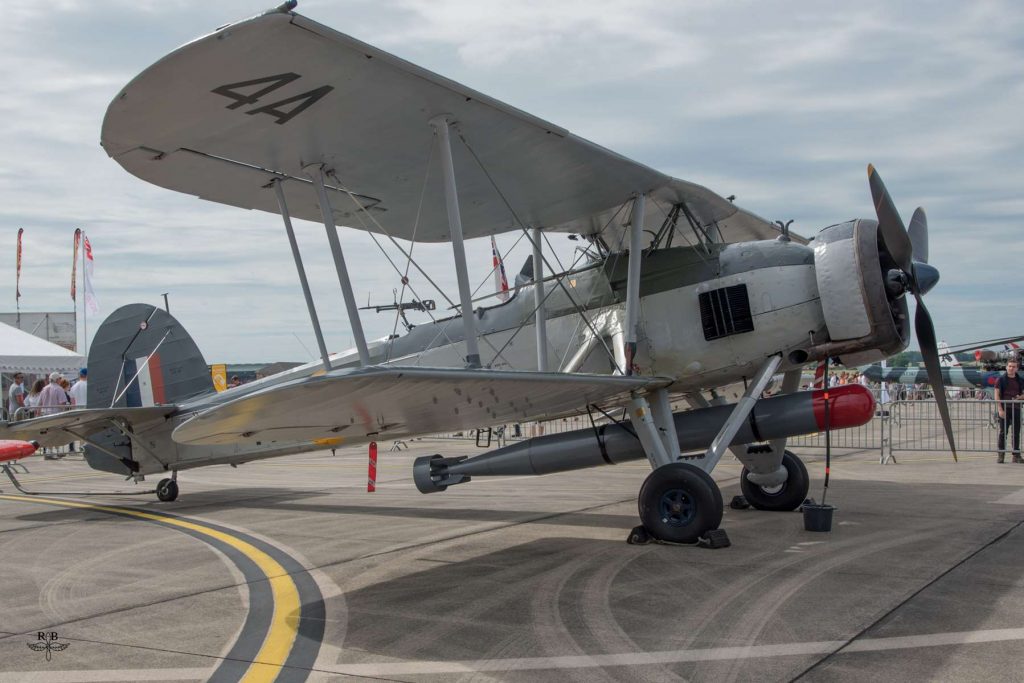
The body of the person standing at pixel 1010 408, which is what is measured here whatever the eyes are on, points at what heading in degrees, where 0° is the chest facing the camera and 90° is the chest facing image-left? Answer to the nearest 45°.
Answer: approximately 0°

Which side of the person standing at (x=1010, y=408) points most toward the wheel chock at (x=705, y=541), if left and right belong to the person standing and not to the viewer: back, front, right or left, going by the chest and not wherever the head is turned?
front

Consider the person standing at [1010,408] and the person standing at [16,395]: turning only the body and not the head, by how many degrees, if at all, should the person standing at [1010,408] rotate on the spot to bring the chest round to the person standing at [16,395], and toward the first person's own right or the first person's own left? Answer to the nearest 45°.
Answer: approximately 90° to the first person's own right

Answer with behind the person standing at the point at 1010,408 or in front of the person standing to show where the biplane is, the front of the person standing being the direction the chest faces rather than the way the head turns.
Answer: in front

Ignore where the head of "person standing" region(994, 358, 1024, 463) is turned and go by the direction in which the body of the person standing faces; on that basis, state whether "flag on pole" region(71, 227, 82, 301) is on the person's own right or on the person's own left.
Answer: on the person's own right

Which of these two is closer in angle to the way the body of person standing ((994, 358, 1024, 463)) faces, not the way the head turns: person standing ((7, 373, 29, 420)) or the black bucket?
the black bucket

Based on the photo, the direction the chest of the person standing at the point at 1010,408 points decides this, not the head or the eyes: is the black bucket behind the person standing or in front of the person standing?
in front

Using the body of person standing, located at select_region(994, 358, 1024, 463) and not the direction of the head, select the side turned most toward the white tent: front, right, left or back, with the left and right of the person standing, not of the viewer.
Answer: right
